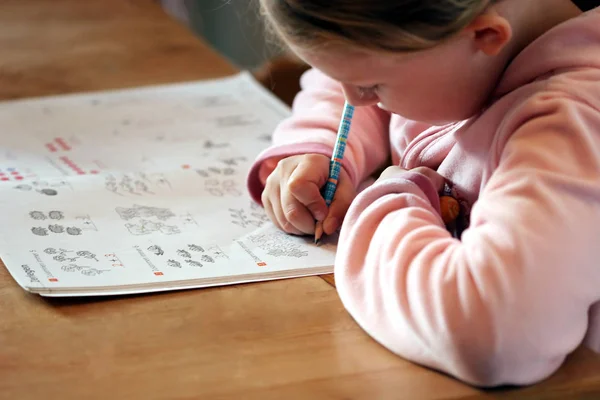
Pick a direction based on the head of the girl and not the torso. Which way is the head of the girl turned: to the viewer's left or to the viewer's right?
to the viewer's left

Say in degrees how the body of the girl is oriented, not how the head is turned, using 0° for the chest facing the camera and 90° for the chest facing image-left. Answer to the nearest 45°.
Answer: approximately 45°
